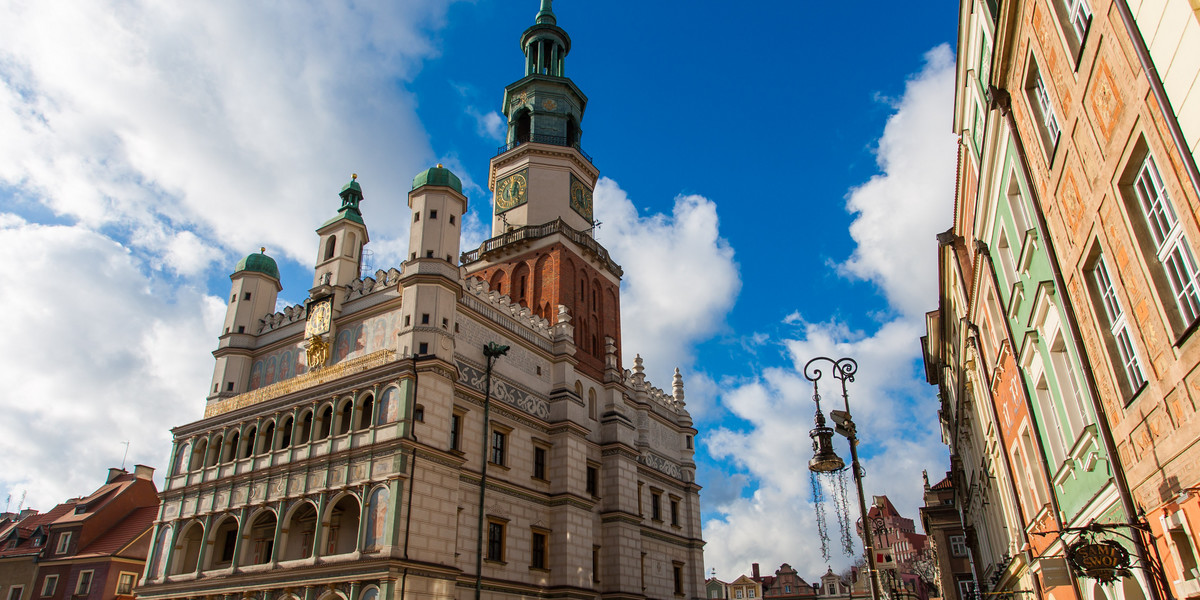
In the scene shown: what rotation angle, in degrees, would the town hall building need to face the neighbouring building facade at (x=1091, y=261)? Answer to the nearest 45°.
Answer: approximately 45° to its left

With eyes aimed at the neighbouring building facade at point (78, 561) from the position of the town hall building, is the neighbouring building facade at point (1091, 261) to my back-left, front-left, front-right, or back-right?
back-left

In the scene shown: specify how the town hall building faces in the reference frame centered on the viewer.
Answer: facing the viewer and to the left of the viewer

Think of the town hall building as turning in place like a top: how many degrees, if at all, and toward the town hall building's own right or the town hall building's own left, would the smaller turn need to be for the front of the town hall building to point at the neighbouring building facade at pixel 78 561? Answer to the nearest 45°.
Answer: approximately 90° to the town hall building's own right
